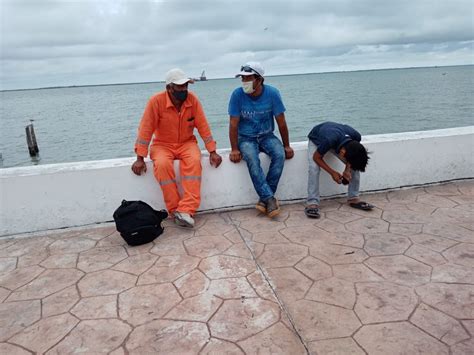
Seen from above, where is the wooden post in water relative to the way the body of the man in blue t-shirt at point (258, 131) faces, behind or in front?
behind

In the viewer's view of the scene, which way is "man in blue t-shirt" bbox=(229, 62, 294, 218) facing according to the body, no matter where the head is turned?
toward the camera

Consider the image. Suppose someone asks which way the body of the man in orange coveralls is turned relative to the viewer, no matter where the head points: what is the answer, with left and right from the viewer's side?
facing the viewer

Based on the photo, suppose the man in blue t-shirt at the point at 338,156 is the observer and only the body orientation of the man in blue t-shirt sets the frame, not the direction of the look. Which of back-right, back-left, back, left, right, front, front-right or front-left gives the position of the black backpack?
right

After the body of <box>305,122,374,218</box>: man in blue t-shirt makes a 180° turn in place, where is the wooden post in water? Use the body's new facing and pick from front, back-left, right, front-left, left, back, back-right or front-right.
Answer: front

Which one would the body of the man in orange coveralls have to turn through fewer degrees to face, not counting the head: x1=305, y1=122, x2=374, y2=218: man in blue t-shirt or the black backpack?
the black backpack

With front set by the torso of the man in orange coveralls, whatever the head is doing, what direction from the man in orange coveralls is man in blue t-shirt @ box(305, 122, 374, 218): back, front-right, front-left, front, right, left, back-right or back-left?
left

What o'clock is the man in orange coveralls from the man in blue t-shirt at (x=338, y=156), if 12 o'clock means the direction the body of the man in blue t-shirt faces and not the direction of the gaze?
The man in orange coveralls is roughly at 4 o'clock from the man in blue t-shirt.

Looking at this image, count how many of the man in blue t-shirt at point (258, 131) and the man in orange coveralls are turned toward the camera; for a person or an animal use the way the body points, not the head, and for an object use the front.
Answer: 2

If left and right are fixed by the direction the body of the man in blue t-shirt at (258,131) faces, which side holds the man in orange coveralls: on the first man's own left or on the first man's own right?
on the first man's own right

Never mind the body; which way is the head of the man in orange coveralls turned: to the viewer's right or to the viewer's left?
to the viewer's right

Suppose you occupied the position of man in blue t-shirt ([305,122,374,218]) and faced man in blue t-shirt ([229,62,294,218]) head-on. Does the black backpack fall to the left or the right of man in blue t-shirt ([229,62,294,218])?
left
